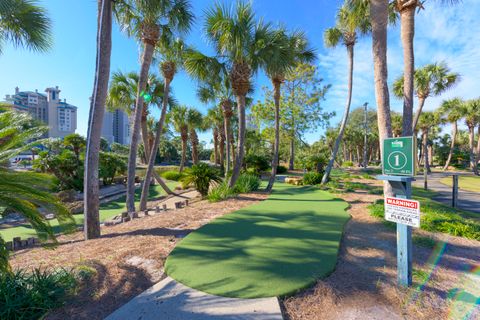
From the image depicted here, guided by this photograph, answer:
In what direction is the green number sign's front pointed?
toward the camera

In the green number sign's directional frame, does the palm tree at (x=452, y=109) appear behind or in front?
behind

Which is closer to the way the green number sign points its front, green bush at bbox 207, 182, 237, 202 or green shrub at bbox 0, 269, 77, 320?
the green shrub

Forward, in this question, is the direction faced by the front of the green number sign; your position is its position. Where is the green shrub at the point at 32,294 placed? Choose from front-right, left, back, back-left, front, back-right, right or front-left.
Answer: front-right

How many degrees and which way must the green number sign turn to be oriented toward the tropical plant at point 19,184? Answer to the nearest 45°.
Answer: approximately 45° to its right

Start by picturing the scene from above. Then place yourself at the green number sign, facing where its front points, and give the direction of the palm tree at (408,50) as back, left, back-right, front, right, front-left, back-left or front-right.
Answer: back

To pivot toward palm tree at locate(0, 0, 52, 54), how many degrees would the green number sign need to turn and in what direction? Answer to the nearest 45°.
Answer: approximately 90° to its right

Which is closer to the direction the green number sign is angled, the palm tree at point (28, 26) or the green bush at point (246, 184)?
the palm tree

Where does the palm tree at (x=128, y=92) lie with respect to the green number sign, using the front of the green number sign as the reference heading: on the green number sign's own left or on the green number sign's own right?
on the green number sign's own right

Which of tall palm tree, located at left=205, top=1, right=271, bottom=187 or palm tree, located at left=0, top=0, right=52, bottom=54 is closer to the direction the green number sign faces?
the palm tree

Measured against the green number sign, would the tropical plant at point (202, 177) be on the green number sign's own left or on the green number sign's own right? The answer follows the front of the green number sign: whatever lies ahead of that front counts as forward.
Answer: on the green number sign's own right
